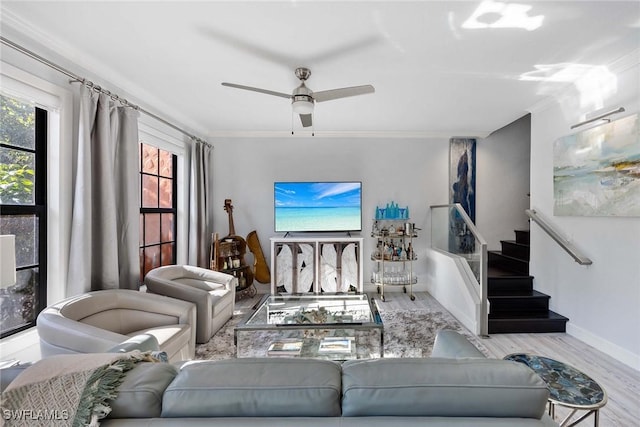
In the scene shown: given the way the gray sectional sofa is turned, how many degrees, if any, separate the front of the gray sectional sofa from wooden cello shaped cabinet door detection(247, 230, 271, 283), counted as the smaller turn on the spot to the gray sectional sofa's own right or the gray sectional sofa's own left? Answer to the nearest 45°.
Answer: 0° — it already faces it

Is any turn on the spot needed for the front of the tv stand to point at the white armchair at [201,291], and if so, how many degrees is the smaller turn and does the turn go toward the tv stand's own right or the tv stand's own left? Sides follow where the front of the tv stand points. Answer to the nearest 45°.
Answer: approximately 45° to the tv stand's own right

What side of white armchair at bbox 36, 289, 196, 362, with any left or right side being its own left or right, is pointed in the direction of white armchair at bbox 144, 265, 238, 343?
left

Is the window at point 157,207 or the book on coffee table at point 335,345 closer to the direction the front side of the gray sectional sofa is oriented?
the book on coffee table

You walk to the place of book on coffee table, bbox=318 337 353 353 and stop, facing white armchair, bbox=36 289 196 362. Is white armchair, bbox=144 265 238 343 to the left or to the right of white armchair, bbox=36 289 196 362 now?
right

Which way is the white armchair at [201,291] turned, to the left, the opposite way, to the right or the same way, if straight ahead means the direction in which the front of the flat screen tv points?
to the left

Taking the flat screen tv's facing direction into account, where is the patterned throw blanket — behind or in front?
in front

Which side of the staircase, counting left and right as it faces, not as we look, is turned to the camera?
front

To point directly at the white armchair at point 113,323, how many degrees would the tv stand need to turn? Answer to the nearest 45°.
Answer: approximately 45° to its right

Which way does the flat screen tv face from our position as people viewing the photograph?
facing the viewer

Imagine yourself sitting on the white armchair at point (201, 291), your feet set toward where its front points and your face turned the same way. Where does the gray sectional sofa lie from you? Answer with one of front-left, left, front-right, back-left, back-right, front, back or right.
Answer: front-right

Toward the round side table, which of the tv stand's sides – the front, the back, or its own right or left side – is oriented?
front

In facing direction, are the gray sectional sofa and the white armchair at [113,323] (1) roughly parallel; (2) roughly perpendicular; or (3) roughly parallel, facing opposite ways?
roughly perpendicular

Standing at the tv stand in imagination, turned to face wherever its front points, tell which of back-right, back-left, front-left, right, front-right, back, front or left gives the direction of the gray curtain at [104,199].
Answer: front-right

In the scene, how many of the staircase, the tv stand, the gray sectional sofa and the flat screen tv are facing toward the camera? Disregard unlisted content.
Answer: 3

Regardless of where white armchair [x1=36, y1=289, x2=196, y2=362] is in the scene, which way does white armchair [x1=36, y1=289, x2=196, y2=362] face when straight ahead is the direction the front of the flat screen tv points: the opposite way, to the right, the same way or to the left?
to the left
